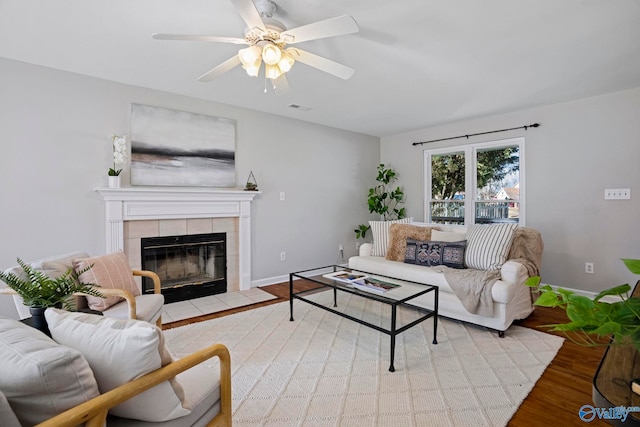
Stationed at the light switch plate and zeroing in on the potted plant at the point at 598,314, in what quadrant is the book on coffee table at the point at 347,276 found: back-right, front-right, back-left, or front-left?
front-right

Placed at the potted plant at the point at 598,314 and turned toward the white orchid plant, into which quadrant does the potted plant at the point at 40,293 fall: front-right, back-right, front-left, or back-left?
front-left

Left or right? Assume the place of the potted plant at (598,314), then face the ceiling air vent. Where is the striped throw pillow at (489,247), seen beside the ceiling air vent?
right

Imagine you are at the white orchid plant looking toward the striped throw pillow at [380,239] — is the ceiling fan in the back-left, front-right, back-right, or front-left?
front-right

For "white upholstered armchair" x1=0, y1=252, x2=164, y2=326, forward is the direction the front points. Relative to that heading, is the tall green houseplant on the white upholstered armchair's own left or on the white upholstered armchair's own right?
on the white upholstered armchair's own left

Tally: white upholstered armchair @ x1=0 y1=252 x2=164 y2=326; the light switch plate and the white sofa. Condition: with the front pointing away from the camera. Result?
0

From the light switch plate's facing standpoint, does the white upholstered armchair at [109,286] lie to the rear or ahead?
ahead

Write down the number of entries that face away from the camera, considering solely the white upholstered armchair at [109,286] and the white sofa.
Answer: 0

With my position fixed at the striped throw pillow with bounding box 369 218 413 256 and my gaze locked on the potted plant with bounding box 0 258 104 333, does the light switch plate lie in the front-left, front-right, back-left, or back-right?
back-left

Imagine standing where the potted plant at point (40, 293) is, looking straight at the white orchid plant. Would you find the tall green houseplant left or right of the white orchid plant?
right

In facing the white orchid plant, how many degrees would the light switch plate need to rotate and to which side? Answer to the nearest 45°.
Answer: approximately 45° to its right

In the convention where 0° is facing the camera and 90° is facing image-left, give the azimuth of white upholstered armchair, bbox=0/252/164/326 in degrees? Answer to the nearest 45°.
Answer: approximately 315°

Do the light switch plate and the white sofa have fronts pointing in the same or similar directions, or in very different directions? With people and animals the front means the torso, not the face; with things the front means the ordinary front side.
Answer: same or similar directions

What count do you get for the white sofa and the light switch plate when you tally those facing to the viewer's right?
0

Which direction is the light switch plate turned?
toward the camera

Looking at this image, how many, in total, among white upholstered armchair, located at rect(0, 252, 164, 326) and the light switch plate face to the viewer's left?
0

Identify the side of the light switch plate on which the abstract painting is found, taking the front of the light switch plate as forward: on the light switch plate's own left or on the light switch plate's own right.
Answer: on the light switch plate's own right

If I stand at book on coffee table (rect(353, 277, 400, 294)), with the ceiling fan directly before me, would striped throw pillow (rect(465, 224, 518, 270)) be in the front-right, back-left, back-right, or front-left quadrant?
back-left

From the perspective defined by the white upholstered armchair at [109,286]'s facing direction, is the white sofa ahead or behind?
ahead

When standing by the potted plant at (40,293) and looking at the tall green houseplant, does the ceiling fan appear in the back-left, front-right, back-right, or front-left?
front-right
